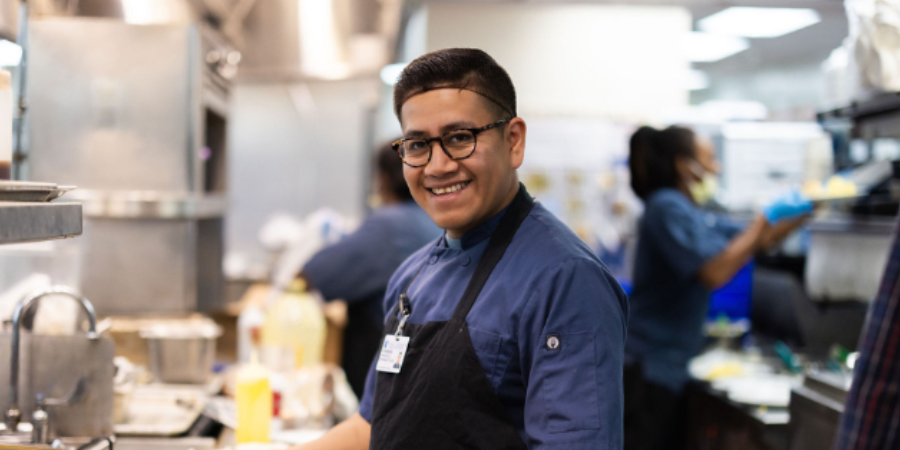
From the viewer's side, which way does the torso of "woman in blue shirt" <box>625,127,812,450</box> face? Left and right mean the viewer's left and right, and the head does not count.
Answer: facing to the right of the viewer

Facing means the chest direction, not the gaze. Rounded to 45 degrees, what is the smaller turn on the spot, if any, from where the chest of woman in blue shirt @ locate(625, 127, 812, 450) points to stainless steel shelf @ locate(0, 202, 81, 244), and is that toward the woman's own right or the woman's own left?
approximately 90° to the woman's own right

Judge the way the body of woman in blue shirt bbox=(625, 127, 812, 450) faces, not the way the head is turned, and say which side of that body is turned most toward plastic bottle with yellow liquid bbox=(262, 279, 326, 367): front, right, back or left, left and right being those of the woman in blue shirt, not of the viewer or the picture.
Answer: back

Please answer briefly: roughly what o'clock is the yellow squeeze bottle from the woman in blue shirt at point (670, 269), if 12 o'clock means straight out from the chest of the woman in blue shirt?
The yellow squeeze bottle is roughly at 4 o'clock from the woman in blue shirt.

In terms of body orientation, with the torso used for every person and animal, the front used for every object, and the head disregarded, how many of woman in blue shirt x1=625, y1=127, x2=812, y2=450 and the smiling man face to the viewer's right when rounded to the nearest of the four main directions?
1

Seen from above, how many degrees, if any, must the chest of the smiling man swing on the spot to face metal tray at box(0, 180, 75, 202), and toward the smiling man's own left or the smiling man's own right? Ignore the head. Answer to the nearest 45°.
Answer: approximately 45° to the smiling man's own right

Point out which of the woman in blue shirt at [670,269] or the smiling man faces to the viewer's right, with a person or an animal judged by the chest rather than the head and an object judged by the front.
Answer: the woman in blue shirt

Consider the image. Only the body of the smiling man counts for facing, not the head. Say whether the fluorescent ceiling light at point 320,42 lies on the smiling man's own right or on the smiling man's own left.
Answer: on the smiling man's own right

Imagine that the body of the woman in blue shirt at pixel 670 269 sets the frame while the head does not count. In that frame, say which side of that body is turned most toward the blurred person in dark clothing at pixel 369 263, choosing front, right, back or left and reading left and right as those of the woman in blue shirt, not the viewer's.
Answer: back

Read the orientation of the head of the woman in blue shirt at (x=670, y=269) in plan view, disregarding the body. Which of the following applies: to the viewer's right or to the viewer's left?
to the viewer's right

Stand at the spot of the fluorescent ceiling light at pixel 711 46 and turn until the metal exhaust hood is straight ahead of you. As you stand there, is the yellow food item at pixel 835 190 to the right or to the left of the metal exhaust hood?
left

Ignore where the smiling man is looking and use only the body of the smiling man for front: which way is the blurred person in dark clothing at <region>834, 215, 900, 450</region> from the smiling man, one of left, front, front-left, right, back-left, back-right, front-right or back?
left

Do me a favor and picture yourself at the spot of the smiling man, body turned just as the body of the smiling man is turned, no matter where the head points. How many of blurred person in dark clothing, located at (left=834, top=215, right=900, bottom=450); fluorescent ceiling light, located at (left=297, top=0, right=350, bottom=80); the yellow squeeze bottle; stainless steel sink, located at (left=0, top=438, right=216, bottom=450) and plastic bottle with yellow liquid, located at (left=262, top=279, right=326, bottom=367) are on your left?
1

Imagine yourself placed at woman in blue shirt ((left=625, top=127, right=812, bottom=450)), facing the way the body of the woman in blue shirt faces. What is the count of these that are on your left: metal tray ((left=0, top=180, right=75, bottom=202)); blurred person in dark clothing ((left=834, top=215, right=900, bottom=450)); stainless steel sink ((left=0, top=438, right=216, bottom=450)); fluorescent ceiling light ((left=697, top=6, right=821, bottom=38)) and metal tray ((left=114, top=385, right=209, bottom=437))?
1

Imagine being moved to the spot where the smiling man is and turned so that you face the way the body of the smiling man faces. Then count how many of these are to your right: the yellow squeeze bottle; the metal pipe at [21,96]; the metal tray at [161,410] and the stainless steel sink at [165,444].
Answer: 4
